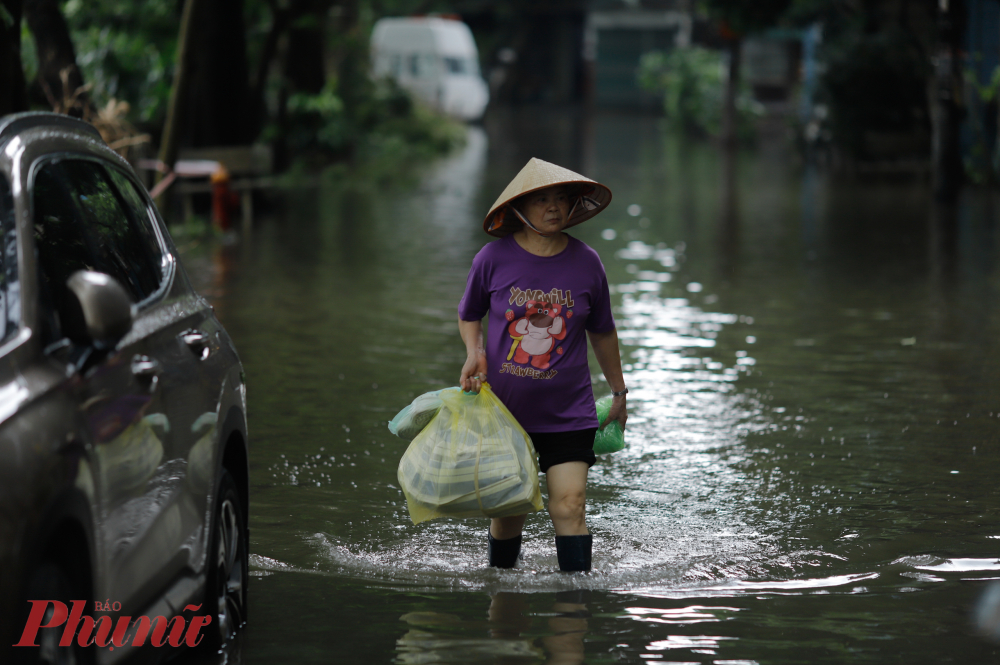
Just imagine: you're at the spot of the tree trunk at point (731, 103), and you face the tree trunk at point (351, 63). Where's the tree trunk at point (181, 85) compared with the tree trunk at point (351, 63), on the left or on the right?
left

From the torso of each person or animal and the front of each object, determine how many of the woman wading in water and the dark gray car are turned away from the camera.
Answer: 0

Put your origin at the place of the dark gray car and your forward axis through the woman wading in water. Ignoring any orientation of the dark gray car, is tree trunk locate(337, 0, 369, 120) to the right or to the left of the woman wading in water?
left

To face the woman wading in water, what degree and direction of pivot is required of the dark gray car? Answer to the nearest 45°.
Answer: approximately 180°

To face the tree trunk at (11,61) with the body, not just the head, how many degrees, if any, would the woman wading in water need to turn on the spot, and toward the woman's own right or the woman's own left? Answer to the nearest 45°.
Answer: approximately 135° to the woman's own right

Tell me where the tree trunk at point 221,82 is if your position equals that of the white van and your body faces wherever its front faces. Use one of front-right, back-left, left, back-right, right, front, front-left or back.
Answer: front-right

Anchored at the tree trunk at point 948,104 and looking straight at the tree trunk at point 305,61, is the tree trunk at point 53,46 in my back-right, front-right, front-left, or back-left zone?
front-left

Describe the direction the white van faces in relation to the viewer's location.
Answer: facing the viewer and to the right of the viewer

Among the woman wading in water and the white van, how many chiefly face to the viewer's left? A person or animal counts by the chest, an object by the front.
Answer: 0

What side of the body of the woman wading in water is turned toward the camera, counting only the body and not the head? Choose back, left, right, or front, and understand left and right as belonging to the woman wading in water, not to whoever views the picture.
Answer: front

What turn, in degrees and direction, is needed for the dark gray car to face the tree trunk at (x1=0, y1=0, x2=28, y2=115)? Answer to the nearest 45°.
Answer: approximately 135° to its right

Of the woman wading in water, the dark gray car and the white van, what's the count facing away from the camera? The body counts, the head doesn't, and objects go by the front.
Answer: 0

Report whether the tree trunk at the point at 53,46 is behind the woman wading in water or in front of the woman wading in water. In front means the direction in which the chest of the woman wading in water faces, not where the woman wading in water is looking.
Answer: behind
